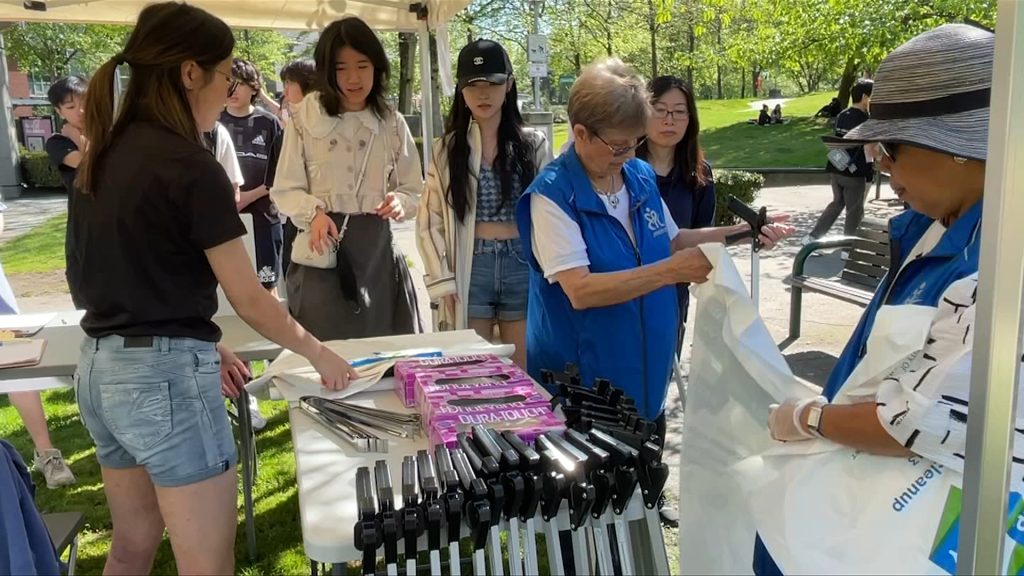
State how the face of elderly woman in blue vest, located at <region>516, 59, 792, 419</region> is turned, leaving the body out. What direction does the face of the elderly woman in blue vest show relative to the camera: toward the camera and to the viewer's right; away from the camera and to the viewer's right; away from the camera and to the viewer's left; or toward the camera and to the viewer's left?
toward the camera and to the viewer's right

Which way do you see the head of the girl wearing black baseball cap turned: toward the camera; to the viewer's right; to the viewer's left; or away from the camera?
toward the camera

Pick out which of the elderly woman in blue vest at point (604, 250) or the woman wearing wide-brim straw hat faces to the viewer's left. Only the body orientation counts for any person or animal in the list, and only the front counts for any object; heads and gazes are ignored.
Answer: the woman wearing wide-brim straw hat

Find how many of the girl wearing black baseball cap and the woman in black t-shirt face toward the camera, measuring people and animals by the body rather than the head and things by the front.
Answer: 1

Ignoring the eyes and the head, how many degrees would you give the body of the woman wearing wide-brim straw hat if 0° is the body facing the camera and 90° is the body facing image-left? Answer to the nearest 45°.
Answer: approximately 90°

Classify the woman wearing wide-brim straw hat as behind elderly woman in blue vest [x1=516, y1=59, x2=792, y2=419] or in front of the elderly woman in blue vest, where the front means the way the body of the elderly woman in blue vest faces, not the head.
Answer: in front

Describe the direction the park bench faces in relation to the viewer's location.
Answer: facing the viewer and to the left of the viewer

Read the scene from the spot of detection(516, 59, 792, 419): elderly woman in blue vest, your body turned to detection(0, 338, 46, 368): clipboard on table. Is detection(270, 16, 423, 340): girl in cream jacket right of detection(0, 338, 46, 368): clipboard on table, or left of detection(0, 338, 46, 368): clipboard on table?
right

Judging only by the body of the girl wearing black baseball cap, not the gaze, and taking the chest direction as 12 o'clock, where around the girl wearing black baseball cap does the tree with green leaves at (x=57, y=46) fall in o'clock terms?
The tree with green leaves is roughly at 5 o'clock from the girl wearing black baseball cap.

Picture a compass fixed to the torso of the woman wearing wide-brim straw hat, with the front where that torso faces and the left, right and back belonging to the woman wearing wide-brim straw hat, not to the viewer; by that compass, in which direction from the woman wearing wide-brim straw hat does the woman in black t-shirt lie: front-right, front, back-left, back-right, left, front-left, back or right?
front

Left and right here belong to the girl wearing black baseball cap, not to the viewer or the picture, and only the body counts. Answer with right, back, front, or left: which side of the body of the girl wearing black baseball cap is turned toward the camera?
front

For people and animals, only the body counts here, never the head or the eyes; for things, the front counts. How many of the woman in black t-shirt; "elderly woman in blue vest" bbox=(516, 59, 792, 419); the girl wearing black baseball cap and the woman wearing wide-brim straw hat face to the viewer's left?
1

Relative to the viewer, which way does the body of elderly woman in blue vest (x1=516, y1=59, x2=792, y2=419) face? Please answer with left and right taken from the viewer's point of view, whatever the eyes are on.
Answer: facing the viewer and to the right of the viewer

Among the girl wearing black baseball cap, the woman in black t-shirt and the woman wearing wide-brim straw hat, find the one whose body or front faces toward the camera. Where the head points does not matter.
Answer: the girl wearing black baseball cap

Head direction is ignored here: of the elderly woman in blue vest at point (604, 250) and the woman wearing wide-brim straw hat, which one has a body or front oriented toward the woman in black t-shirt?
the woman wearing wide-brim straw hat

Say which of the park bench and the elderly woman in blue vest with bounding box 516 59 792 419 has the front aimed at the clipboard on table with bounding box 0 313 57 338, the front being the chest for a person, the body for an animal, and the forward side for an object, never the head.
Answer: the park bench
